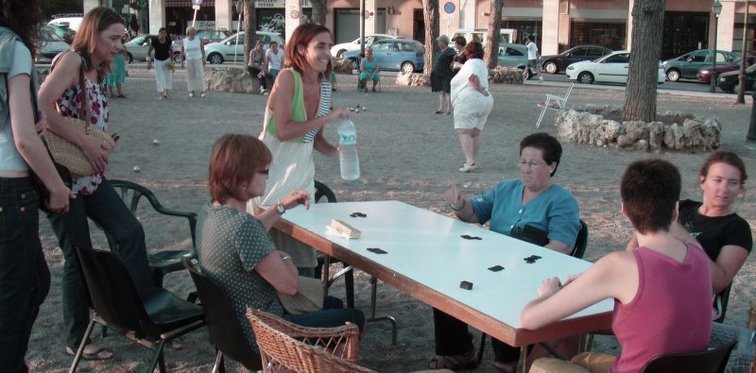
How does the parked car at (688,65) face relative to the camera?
to the viewer's left

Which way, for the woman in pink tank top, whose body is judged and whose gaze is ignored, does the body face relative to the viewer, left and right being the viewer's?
facing away from the viewer and to the left of the viewer

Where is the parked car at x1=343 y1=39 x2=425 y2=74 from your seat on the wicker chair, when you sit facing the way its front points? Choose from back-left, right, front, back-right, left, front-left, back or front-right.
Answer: front-left

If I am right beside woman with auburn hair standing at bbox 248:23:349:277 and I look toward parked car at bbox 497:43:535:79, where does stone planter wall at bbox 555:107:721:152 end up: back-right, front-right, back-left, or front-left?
front-right

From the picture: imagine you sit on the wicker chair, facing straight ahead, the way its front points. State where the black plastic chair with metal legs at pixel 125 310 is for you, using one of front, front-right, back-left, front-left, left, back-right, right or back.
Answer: left

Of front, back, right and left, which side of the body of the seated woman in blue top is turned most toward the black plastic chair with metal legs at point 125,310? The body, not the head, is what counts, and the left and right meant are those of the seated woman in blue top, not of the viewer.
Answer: front

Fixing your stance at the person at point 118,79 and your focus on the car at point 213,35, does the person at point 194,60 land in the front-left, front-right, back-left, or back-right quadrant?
front-right

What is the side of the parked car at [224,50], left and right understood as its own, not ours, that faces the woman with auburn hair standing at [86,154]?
left

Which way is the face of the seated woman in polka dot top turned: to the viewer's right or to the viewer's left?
to the viewer's right

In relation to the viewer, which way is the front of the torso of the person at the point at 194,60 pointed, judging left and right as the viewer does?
facing the viewer

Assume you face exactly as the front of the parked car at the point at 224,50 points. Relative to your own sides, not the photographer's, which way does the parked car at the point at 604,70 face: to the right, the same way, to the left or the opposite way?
the same way
